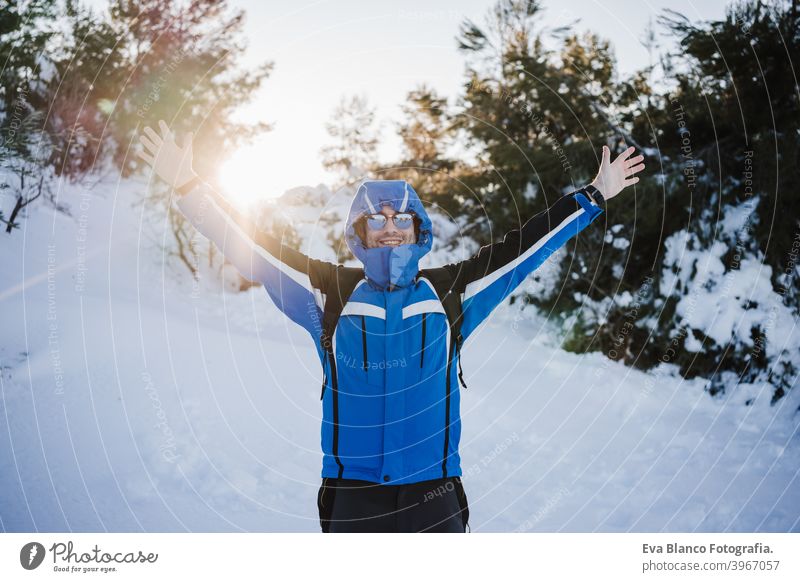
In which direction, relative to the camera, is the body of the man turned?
toward the camera
